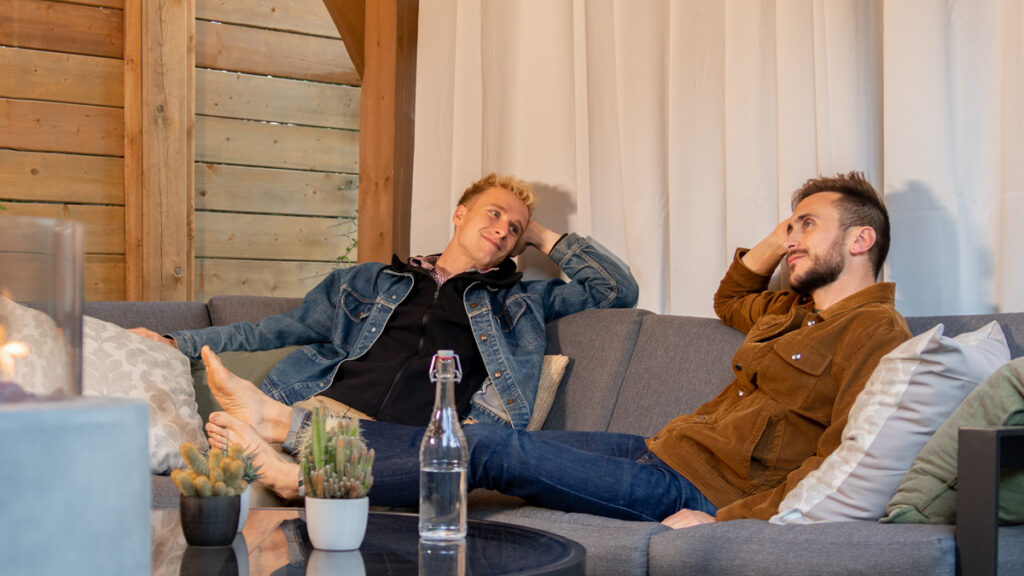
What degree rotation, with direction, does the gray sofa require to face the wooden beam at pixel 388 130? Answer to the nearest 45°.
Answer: approximately 135° to its right

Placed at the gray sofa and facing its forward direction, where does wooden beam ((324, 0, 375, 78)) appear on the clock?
The wooden beam is roughly at 5 o'clock from the gray sofa.

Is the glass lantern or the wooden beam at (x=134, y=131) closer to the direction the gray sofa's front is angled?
the glass lantern

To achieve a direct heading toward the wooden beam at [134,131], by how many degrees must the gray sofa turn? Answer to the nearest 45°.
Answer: approximately 135° to its right

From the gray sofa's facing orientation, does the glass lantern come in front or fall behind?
in front

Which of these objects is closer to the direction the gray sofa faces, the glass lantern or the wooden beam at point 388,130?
the glass lantern

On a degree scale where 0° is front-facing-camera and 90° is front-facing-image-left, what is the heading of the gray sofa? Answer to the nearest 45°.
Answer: approximately 0°
